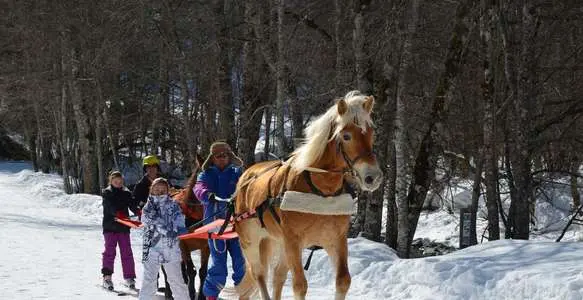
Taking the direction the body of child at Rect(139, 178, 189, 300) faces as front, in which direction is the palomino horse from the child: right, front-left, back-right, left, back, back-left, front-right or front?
front-left

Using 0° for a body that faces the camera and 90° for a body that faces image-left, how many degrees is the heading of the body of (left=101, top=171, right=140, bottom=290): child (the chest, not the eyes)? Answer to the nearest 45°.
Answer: approximately 315°

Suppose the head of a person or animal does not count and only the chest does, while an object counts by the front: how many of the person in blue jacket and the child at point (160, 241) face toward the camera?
2

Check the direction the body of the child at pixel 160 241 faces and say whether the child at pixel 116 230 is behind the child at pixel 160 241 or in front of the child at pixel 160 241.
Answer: behind

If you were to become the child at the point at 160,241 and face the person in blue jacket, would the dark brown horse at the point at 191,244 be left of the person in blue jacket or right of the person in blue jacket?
left
